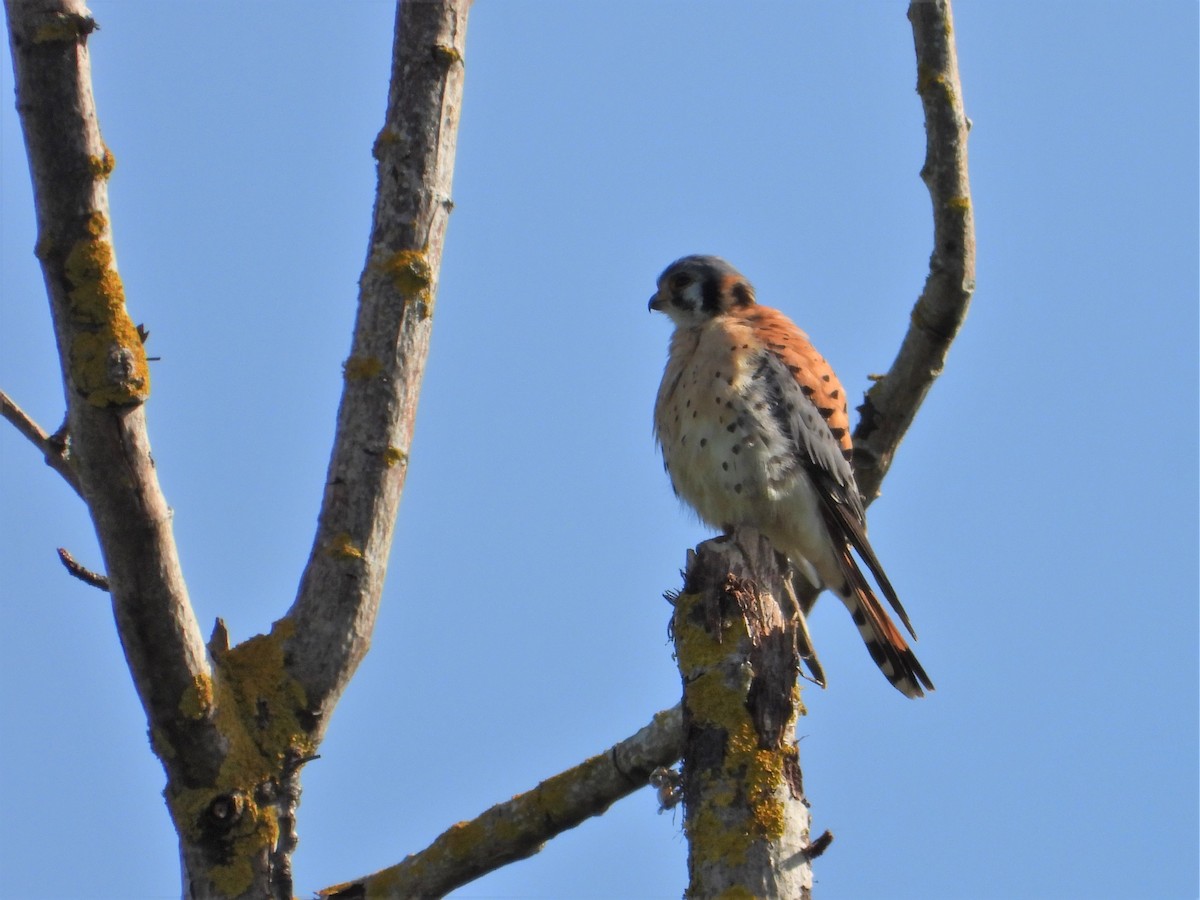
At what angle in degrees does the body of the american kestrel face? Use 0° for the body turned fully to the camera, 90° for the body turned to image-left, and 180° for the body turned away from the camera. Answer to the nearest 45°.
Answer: approximately 90°
